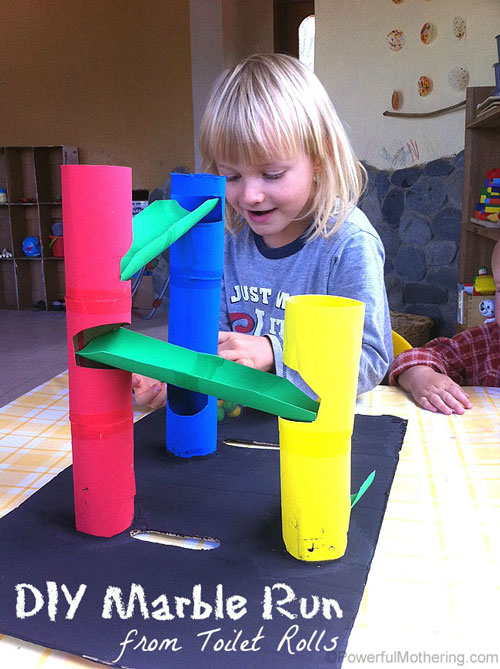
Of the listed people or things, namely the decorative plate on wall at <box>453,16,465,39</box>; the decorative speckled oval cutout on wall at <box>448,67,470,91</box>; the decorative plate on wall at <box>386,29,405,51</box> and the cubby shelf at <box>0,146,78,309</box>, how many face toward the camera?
4

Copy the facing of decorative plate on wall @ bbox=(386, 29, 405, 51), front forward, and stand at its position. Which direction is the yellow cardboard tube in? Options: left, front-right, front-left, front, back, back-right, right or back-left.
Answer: front

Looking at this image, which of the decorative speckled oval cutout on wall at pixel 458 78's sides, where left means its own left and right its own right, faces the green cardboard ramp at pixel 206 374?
front

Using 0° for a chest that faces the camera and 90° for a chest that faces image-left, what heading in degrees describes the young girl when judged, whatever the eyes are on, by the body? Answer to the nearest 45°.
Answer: approximately 45°

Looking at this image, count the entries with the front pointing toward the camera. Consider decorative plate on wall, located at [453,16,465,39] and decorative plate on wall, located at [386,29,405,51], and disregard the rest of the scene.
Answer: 2

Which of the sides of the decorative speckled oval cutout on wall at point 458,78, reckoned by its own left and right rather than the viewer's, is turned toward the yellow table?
front

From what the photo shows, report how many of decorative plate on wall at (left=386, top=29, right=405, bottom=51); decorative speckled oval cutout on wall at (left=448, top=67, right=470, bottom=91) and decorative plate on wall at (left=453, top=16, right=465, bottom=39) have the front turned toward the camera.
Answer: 3

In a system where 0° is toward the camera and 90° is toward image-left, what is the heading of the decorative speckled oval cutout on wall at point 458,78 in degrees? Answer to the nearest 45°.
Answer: approximately 0°

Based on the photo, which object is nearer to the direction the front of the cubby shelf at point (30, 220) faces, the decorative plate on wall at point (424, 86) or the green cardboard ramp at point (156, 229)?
the green cardboard ramp

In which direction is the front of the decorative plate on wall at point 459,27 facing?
toward the camera

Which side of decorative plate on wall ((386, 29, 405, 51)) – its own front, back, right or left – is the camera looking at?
front

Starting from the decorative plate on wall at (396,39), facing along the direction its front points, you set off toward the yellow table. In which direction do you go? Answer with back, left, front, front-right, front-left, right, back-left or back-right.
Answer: front

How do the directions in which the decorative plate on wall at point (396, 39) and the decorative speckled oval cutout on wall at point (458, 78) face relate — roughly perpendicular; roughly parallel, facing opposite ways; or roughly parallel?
roughly parallel

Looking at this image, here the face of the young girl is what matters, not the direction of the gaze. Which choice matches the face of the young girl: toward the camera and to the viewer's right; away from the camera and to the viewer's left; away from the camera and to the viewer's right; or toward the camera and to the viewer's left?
toward the camera and to the viewer's left

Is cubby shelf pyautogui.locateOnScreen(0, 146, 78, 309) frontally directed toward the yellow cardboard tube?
yes
